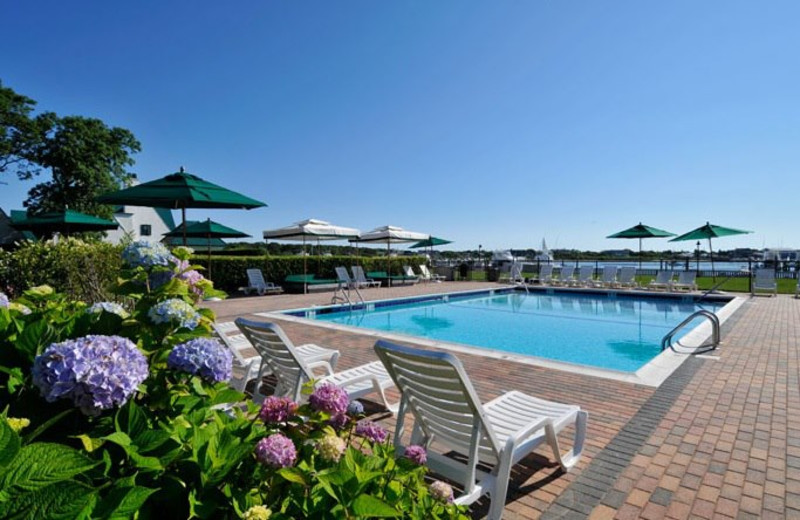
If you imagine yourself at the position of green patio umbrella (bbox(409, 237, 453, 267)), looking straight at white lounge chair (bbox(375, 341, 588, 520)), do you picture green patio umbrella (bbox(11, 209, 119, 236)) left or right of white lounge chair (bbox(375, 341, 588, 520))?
right

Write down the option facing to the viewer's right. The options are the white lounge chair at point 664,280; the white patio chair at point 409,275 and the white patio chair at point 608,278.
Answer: the white patio chair at point 409,275

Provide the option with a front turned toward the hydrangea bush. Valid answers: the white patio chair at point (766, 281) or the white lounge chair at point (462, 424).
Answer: the white patio chair

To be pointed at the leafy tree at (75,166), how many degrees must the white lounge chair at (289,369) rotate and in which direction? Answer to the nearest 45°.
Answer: approximately 90° to its left

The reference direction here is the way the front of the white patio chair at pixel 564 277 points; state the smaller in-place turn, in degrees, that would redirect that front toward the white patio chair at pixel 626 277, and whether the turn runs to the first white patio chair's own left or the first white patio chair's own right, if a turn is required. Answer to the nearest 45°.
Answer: approximately 90° to the first white patio chair's own left

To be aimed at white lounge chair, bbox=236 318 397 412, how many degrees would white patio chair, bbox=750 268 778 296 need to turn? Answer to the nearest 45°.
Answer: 0° — it already faces it

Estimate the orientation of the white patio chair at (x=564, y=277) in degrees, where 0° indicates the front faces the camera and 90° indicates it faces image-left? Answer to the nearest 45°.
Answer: approximately 45°

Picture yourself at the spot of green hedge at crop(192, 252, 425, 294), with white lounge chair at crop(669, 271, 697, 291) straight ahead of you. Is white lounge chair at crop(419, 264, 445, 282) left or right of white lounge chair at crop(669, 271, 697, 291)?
left

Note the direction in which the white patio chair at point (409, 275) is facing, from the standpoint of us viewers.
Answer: facing to the right of the viewer

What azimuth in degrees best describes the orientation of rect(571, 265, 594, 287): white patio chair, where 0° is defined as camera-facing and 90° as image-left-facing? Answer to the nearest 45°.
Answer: approximately 45°

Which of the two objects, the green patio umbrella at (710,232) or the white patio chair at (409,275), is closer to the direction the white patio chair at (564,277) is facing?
the white patio chair
